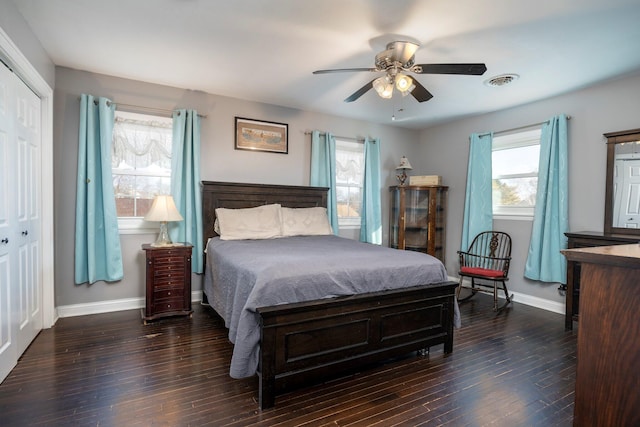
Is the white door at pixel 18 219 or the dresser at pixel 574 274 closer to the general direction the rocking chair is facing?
the white door

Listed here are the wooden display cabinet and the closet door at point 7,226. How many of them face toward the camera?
1

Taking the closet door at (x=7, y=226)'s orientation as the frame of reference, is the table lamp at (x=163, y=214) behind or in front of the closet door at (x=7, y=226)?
in front

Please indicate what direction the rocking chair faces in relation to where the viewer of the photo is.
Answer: facing the viewer and to the left of the viewer

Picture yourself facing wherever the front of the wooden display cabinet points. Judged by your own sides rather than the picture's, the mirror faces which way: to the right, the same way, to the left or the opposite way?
to the right

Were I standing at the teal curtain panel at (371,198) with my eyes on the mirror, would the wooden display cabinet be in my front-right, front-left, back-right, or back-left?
front-left

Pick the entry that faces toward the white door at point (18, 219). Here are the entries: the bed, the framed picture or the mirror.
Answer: the mirror

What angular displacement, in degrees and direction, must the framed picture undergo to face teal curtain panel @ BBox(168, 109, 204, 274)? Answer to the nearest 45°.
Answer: approximately 90° to its right

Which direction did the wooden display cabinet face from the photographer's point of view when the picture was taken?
facing the viewer

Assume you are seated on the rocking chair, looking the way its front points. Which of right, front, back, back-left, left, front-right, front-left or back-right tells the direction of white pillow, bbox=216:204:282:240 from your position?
front

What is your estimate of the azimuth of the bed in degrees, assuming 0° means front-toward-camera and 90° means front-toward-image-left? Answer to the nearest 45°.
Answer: approximately 315°

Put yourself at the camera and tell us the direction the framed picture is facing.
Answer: facing the viewer and to the right of the viewer

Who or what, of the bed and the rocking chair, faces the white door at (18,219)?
the rocking chair

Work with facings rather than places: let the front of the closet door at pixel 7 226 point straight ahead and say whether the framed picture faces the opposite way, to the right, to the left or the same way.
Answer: to the right

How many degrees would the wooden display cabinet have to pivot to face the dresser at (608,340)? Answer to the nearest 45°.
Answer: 0° — it already faces it

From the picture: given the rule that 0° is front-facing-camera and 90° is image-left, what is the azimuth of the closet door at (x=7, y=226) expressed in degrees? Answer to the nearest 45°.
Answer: approximately 270°

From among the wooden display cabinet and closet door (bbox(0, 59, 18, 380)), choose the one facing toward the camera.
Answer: the wooden display cabinet
